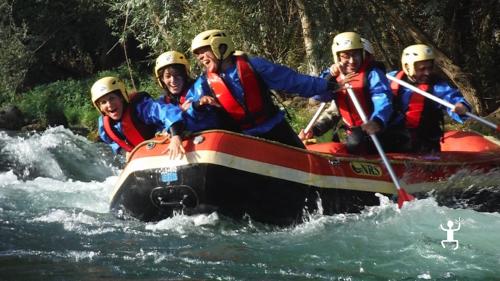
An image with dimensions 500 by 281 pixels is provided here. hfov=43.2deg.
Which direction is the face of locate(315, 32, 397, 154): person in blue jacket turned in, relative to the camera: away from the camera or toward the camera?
toward the camera

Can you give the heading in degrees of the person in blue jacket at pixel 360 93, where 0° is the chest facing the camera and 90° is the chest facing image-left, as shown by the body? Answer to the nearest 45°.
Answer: approximately 45°

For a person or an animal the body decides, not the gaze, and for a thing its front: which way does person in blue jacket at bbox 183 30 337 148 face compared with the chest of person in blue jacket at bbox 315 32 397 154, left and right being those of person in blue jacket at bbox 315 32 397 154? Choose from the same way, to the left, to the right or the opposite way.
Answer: the same way

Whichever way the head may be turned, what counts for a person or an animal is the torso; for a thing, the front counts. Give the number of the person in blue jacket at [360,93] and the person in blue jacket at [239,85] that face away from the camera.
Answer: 0

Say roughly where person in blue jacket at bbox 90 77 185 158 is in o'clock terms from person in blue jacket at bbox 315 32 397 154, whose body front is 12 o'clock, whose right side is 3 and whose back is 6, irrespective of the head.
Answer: person in blue jacket at bbox 90 77 185 158 is roughly at 1 o'clock from person in blue jacket at bbox 315 32 397 154.

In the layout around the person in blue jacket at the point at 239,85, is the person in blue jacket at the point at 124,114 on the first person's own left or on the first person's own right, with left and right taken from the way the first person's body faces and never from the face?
on the first person's own right

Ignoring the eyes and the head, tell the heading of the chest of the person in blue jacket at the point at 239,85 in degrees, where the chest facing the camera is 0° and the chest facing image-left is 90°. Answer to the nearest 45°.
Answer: approximately 45°

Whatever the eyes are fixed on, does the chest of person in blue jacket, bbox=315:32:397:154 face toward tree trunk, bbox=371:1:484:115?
no

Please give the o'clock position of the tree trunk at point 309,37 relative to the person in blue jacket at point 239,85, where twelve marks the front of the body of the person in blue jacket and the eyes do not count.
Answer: The tree trunk is roughly at 5 o'clock from the person in blue jacket.

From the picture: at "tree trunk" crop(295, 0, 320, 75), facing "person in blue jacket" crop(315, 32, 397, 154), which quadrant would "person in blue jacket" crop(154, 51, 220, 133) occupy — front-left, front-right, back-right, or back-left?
front-right

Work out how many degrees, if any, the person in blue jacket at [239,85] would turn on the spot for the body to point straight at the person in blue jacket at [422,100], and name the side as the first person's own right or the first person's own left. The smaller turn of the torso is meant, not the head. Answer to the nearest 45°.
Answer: approximately 180°

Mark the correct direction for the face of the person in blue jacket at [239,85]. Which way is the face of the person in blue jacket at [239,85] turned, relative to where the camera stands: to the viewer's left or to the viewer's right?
to the viewer's left

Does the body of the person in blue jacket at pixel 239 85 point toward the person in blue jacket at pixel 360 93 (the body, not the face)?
no
